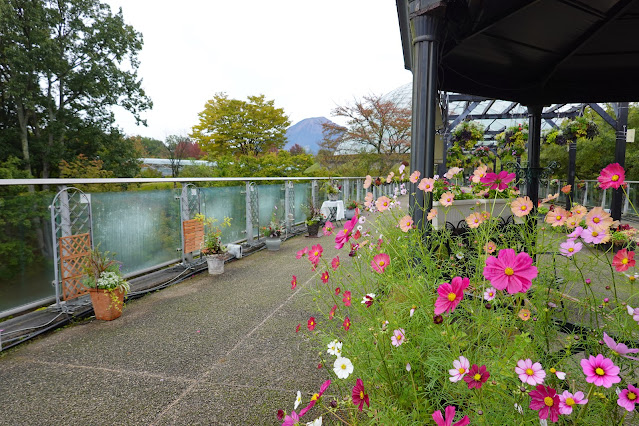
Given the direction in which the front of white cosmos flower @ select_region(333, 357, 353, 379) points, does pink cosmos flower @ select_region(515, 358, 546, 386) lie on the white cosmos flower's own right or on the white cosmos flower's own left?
on the white cosmos flower's own left

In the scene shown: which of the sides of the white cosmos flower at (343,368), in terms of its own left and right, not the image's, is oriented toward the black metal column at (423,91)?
back

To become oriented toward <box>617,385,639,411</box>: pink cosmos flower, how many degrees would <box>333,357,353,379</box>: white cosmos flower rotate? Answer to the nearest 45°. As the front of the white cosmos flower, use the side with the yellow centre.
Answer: approximately 45° to its left

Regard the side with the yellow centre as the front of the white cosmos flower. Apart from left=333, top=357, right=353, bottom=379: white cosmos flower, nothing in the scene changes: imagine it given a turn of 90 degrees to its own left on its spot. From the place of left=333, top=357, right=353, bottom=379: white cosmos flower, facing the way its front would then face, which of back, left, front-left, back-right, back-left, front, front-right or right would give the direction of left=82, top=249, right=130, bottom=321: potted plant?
back-left

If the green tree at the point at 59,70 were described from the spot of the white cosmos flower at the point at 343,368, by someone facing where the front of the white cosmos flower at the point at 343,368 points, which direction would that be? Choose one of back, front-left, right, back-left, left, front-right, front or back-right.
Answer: back-right

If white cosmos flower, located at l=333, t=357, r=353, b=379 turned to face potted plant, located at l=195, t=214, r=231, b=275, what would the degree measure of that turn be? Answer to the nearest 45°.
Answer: approximately 135° to its right

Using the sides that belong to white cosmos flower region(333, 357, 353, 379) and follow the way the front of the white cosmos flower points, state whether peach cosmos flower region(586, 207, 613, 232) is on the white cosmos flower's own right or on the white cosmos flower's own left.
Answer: on the white cosmos flower's own left

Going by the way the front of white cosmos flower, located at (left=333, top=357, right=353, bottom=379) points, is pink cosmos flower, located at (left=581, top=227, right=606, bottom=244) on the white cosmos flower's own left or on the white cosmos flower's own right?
on the white cosmos flower's own left

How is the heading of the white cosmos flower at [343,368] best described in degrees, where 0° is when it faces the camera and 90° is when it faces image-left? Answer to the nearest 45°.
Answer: approximately 0°

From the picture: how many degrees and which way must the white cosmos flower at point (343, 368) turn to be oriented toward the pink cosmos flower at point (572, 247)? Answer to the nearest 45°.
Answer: approximately 90° to its left
